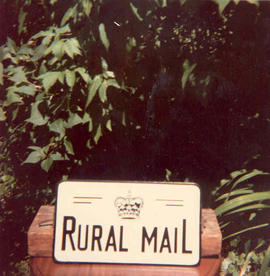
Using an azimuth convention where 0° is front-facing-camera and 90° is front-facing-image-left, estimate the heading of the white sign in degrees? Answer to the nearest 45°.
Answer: approximately 0°
